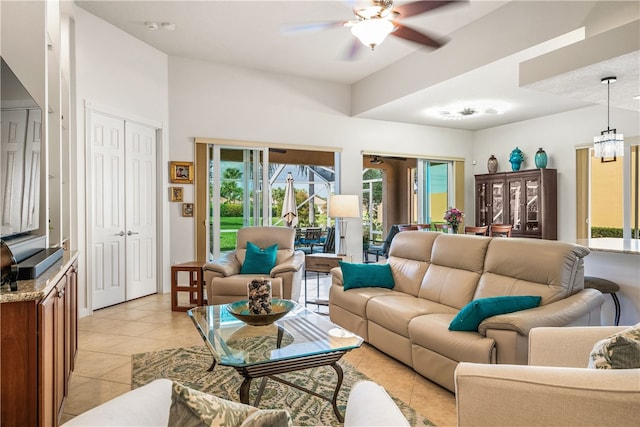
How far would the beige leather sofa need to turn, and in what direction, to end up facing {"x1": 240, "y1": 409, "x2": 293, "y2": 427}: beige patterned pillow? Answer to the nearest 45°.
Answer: approximately 45° to its left

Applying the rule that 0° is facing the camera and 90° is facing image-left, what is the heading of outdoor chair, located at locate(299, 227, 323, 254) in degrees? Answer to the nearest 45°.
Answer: approximately 45°

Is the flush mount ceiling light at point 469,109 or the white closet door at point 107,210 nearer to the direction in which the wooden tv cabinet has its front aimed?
the flush mount ceiling light

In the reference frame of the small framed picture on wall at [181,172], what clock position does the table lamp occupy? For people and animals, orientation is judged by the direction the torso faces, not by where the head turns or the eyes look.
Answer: The table lamp is roughly at 10 o'clock from the small framed picture on wall.

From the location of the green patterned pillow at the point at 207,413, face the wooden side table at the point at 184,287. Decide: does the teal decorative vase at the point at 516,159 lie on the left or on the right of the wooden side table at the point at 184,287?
right

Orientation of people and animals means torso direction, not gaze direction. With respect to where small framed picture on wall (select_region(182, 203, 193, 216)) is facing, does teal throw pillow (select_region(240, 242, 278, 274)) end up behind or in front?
in front

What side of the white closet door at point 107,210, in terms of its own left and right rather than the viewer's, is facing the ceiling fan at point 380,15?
front

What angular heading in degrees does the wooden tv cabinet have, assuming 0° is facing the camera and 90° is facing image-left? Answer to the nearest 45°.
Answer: approximately 270°

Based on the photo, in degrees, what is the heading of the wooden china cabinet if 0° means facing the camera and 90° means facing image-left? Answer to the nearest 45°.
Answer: approximately 45°
